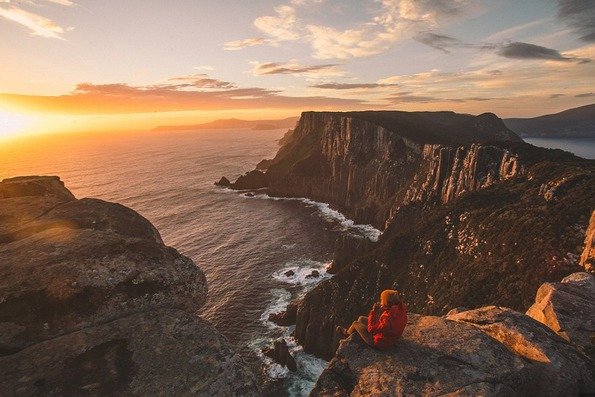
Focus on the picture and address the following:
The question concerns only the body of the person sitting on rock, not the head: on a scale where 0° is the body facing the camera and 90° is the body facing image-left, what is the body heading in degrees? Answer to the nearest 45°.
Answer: approximately 90°

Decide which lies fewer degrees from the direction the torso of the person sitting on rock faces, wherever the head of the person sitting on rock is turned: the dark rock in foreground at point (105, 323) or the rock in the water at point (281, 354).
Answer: the dark rock in foreground

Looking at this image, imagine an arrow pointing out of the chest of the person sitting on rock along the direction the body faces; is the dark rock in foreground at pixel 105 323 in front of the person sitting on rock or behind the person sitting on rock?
in front

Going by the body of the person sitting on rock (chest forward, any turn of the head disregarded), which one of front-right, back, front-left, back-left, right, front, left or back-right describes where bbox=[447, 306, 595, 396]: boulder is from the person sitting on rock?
back

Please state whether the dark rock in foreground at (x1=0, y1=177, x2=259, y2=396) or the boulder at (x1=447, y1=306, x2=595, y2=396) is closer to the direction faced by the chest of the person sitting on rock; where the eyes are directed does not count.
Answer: the dark rock in foreground
